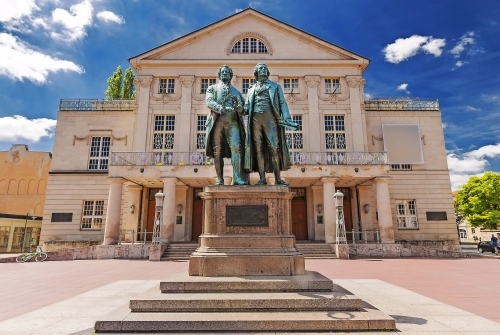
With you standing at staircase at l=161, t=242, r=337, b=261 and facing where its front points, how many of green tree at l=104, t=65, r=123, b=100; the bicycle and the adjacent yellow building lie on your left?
0

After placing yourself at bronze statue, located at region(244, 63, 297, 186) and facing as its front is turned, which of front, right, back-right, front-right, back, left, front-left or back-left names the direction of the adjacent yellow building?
back-right

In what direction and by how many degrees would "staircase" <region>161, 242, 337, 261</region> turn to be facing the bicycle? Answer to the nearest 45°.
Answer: approximately 90° to its right

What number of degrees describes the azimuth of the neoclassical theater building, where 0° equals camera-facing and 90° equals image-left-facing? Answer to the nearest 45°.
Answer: approximately 0°

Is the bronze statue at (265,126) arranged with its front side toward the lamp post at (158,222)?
no

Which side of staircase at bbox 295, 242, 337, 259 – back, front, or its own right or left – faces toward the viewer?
front

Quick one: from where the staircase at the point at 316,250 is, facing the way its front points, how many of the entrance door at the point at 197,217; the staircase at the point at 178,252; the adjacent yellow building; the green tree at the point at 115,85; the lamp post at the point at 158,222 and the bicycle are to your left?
0

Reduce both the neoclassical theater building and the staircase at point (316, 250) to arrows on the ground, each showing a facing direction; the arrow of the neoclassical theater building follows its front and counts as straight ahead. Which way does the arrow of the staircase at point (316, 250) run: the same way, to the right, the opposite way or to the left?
the same way

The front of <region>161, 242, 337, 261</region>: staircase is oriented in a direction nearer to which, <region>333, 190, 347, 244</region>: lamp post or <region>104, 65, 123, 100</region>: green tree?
the lamp post

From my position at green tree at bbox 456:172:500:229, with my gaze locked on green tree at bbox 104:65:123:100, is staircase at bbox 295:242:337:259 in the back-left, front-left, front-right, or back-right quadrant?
front-left

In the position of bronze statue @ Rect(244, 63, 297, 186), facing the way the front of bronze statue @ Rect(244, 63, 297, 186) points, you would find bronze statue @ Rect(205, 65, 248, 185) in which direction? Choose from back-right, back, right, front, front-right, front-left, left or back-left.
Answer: right

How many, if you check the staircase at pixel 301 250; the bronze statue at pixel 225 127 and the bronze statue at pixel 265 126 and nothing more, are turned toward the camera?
3

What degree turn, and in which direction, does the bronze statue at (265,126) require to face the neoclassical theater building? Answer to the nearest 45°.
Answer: approximately 180°

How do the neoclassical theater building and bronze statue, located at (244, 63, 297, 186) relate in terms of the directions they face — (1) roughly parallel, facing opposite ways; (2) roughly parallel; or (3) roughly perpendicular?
roughly parallel

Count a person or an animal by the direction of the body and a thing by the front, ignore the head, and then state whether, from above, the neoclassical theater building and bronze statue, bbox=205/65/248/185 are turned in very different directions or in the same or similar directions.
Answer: same or similar directions

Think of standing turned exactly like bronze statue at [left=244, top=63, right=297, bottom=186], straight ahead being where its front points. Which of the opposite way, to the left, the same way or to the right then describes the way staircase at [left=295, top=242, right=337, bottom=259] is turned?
the same way

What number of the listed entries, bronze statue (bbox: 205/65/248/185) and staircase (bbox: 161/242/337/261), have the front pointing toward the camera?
2

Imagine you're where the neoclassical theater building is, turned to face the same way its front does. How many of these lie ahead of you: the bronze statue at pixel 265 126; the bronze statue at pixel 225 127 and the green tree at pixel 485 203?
2

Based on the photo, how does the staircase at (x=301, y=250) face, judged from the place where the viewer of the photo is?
facing the viewer

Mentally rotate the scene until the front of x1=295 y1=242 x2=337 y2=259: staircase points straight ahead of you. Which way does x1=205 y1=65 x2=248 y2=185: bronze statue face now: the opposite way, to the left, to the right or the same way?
the same way

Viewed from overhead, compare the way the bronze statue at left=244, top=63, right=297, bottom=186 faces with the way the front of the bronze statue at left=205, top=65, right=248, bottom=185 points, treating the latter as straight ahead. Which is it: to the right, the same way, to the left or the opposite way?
the same way
